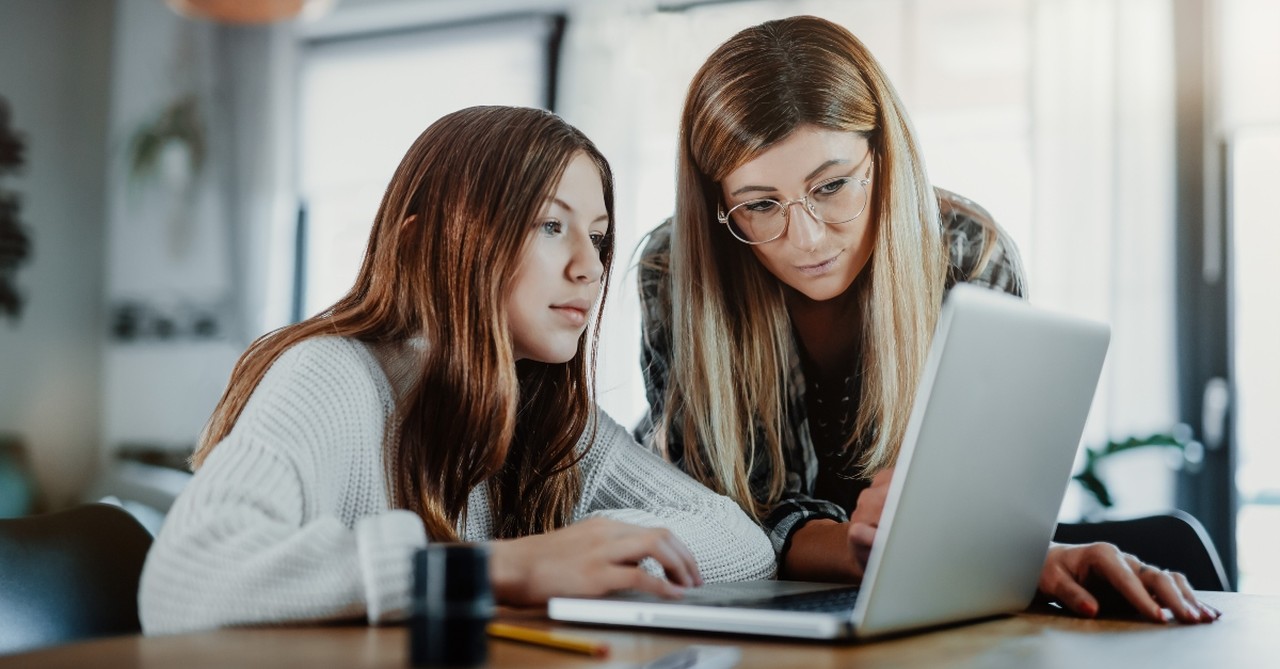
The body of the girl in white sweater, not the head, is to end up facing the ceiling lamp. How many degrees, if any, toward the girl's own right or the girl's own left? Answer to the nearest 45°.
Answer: approximately 135° to the girl's own left

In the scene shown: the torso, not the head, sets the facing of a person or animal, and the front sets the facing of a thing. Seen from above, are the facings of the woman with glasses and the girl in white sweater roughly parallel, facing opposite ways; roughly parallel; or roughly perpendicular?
roughly perpendicular

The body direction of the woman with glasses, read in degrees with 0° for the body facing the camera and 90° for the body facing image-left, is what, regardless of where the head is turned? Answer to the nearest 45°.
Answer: approximately 0°

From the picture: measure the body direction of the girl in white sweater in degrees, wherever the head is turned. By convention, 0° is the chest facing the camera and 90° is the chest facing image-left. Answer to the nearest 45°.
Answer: approximately 315°

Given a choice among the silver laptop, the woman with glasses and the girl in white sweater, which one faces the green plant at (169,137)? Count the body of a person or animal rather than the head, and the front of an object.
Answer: the silver laptop

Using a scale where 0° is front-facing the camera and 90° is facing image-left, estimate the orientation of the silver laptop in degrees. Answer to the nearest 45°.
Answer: approximately 135°

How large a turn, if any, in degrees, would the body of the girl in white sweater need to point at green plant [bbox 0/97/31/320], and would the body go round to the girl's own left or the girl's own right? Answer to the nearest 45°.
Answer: approximately 180°

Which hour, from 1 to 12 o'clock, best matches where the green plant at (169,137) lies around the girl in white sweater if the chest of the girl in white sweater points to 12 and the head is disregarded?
The green plant is roughly at 7 o'clock from the girl in white sweater.

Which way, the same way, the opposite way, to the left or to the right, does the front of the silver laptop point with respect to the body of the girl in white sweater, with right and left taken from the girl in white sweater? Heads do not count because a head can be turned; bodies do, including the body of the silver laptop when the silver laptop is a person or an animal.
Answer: the opposite way

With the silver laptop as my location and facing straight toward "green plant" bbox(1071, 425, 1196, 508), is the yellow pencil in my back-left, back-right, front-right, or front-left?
back-left

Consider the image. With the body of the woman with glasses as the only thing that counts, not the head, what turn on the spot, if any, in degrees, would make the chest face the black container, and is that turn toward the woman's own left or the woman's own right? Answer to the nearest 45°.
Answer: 0° — they already face it

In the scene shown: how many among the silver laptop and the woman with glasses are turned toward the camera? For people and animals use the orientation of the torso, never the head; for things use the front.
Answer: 1

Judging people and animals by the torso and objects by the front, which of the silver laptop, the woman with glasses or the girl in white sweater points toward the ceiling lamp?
the silver laptop
